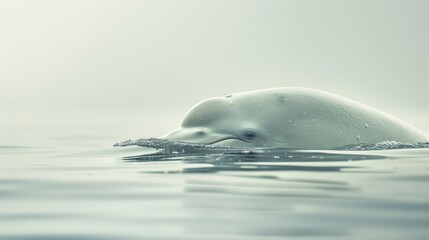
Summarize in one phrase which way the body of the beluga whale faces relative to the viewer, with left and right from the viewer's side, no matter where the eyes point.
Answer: facing to the left of the viewer
